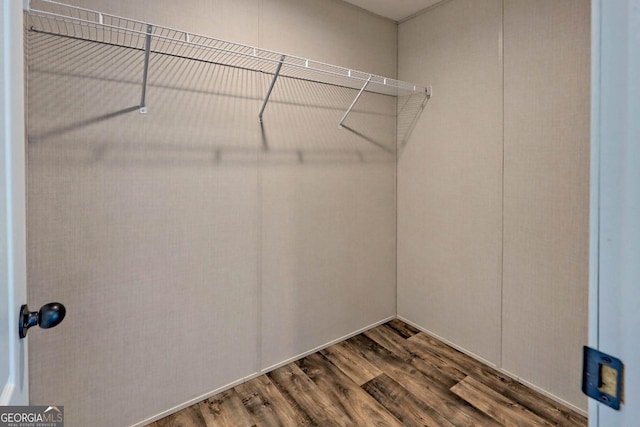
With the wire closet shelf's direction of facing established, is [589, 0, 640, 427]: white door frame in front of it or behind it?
in front

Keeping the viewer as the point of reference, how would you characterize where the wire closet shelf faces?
facing the viewer and to the right of the viewer

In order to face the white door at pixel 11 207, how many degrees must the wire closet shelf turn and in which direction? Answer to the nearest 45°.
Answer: approximately 45° to its right
